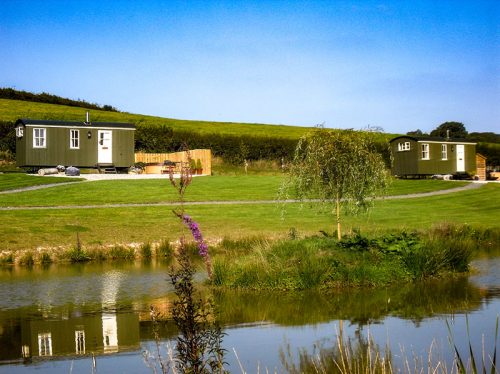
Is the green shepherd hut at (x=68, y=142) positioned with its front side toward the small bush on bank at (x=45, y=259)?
yes

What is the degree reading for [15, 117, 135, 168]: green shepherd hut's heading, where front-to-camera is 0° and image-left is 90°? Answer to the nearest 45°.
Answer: approximately 0°

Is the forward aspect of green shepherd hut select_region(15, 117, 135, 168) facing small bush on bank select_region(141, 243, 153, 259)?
yes

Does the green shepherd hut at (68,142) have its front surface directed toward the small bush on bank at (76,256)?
yes

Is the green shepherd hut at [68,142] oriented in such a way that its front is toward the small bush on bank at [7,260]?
yes

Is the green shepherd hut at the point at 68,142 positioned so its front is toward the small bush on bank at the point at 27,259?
yes
